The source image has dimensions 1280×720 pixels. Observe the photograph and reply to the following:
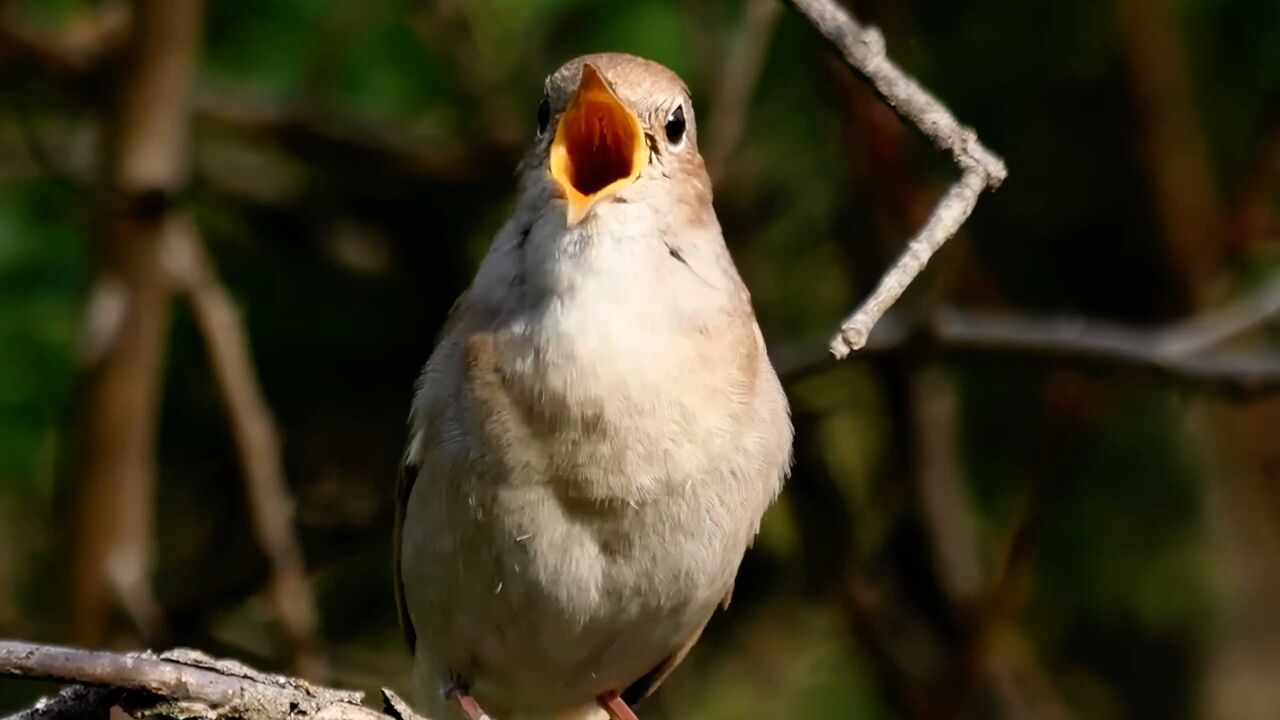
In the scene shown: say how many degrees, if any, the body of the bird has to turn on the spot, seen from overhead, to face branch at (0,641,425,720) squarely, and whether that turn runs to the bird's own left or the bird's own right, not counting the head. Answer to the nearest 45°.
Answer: approximately 45° to the bird's own right

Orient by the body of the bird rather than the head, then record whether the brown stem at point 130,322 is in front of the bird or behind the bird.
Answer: behind

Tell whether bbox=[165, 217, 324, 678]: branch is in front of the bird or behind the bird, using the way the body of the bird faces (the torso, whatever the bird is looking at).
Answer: behind

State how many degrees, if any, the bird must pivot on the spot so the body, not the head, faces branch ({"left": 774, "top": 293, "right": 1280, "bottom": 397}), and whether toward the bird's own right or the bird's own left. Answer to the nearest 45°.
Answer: approximately 135° to the bird's own left

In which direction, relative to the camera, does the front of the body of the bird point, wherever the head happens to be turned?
toward the camera
